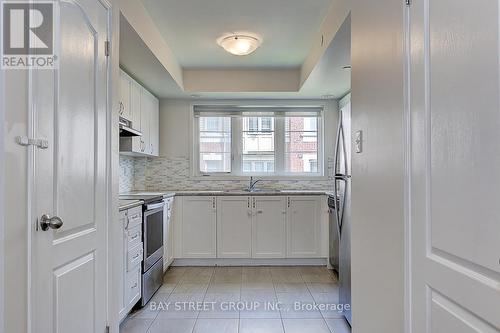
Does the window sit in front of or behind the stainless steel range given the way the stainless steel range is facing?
in front

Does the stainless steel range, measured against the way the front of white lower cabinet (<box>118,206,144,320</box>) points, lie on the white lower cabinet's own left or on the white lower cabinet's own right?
on the white lower cabinet's own left

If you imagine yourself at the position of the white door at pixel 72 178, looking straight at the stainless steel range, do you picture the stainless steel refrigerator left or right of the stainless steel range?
right

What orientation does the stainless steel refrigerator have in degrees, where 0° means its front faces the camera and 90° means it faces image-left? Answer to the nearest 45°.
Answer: approximately 90°

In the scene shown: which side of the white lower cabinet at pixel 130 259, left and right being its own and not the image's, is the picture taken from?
right

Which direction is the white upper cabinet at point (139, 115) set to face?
to the viewer's right

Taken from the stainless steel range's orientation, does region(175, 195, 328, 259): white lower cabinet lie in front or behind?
in front

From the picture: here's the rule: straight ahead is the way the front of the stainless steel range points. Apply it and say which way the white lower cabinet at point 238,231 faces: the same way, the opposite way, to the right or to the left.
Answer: to the right

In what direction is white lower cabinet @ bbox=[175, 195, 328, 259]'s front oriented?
toward the camera

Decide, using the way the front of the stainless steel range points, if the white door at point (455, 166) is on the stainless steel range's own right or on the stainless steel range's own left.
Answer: on the stainless steel range's own right

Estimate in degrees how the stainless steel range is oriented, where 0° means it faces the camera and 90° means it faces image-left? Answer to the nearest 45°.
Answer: approximately 270°

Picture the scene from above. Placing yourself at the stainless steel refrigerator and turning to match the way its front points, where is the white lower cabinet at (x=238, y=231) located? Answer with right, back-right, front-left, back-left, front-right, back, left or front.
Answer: front-right
